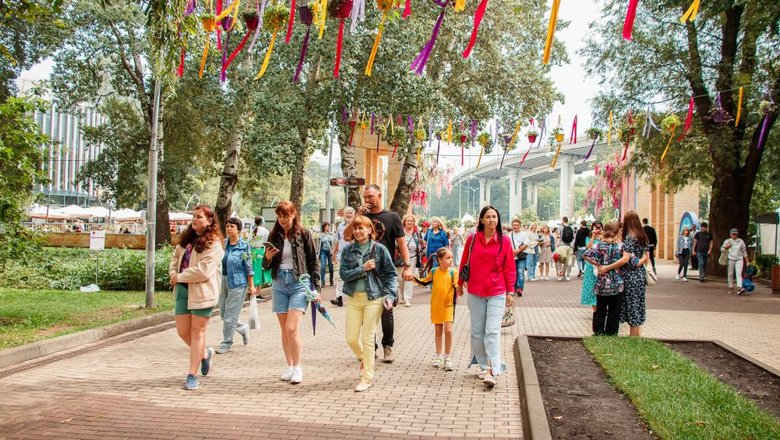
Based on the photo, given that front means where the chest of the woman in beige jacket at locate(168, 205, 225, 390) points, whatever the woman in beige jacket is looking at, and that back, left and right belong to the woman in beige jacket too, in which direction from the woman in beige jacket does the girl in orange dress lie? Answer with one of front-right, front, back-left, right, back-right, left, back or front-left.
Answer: back-left

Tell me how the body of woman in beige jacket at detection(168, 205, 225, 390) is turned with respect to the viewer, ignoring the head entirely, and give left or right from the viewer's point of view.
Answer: facing the viewer and to the left of the viewer

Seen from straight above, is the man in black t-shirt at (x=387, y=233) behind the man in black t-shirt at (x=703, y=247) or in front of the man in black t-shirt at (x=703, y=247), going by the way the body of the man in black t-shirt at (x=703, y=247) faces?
in front

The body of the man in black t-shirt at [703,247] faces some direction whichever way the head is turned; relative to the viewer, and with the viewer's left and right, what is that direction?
facing the viewer

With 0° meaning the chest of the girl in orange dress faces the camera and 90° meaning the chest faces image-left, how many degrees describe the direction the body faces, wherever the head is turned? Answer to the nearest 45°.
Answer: approximately 0°

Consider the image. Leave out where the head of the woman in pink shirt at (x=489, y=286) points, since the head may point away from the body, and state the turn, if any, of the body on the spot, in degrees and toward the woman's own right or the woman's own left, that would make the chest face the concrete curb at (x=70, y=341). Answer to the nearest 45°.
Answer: approximately 90° to the woman's own right

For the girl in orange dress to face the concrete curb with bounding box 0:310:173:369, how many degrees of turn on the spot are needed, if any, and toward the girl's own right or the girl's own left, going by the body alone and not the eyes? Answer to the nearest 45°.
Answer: approximately 90° to the girl's own right

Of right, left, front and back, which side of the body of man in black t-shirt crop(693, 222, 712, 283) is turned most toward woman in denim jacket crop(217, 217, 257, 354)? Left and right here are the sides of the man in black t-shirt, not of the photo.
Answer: front

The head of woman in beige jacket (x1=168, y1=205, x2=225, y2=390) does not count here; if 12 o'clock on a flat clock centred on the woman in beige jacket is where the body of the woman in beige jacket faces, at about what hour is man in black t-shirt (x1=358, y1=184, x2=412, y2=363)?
The man in black t-shirt is roughly at 7 o'clock from the woman in beige jacket.

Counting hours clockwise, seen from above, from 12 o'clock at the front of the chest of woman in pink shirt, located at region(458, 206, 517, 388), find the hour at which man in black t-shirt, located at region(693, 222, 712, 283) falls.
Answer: The man in black t-shirt is roughly at 7 o'clock from the woman in pink shirt.
